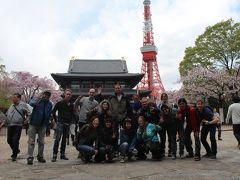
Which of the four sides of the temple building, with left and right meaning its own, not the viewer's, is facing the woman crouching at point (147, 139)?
front

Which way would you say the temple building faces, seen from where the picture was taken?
facing the viewer

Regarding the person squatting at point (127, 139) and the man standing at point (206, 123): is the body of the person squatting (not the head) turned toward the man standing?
no

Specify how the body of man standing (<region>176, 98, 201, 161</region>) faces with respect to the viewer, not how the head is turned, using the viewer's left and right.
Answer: facing the viewer and to the left of the viewer

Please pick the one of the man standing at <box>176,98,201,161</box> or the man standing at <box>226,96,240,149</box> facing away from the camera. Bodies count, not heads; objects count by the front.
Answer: the man standing at <box>226,96,240,149</box>

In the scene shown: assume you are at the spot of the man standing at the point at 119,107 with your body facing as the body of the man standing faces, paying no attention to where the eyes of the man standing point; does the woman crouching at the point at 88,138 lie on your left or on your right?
on your right

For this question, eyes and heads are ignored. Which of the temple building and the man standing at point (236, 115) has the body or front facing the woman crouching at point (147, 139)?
the temple building

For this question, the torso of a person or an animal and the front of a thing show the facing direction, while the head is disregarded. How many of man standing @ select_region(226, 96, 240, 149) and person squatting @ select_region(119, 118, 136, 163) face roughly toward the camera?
1

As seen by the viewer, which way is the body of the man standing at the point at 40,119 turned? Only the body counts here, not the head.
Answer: toward the camera

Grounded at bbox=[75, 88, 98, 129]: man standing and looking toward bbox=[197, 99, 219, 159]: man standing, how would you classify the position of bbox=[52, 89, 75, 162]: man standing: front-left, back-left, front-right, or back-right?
back-right

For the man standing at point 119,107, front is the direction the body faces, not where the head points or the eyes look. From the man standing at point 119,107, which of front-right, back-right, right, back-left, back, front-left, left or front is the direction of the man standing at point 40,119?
right

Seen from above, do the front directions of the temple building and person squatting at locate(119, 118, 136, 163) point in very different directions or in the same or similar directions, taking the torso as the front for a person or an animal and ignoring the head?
same or similar directions

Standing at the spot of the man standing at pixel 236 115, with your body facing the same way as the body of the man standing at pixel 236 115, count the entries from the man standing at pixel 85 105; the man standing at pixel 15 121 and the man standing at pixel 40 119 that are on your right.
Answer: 0

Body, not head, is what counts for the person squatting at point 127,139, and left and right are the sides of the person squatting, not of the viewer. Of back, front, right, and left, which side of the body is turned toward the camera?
front

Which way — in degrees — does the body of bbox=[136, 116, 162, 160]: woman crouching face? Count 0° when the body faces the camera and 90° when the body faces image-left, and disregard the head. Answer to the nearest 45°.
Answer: approximately 45°

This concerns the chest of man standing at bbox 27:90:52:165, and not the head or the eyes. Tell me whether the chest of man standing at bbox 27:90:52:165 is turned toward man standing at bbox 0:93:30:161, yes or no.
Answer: no
